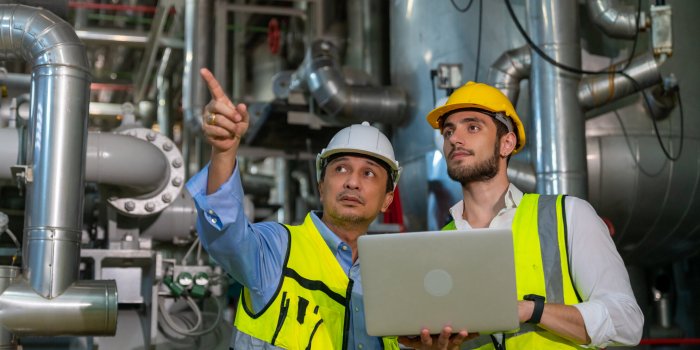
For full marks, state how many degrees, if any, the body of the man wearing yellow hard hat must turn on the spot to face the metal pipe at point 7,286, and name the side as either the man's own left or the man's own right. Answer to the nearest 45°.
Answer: approximately 45° to the man's own right

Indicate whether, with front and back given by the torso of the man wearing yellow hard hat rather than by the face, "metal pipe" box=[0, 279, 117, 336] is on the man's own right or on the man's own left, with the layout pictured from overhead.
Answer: on the man's own right

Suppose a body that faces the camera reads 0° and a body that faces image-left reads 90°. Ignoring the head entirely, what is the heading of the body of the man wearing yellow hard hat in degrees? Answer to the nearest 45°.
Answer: approximately 45°

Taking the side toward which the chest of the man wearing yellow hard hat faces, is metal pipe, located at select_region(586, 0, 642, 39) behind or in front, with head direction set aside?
behind

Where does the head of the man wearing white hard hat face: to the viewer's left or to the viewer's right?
to the viewer's left

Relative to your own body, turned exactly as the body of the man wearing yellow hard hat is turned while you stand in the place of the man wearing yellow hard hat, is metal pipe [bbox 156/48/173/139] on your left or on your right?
on your right
